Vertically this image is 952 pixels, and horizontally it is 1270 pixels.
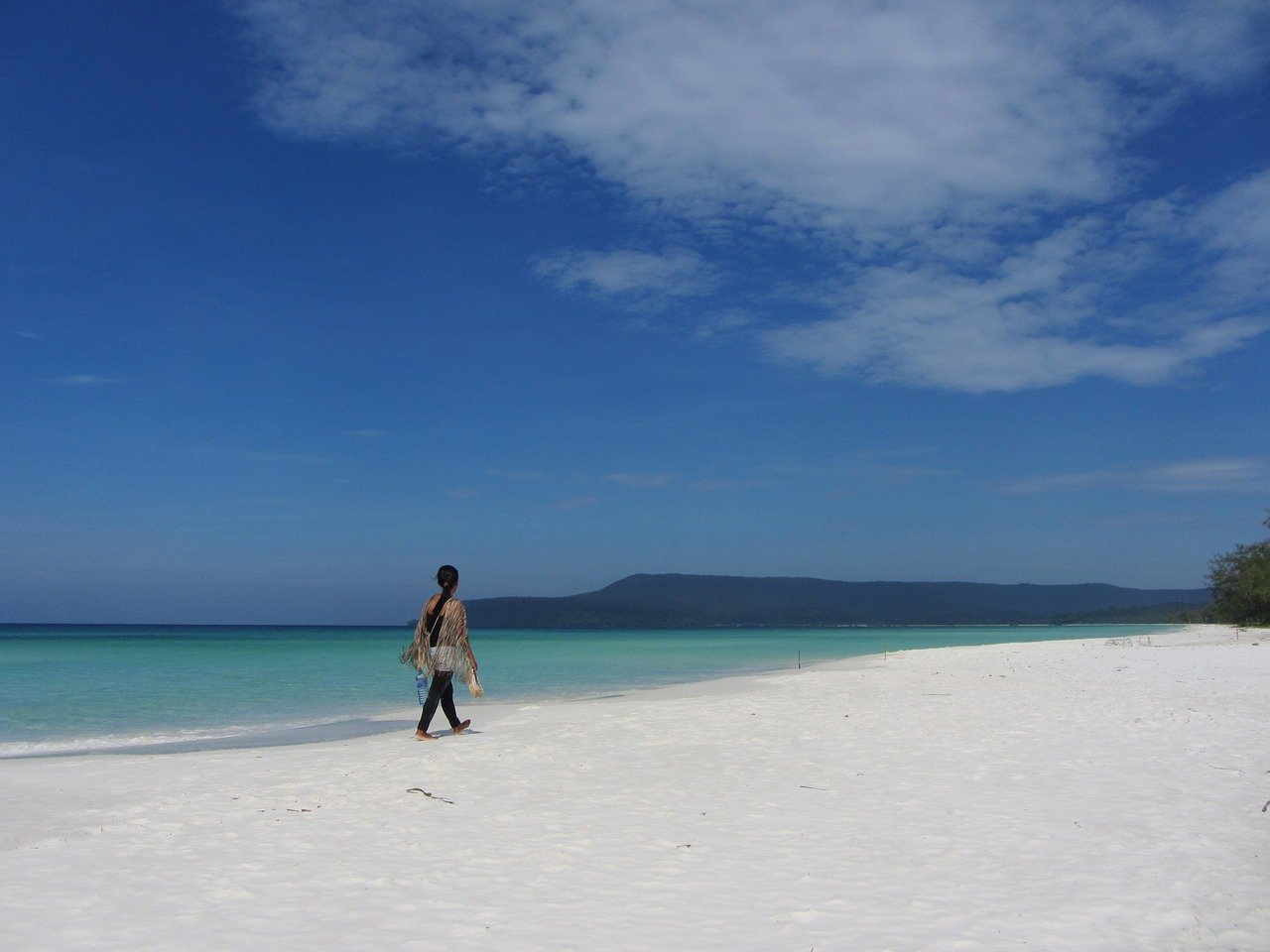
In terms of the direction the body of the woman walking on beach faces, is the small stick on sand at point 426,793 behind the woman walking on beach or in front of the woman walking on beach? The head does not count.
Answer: behind
